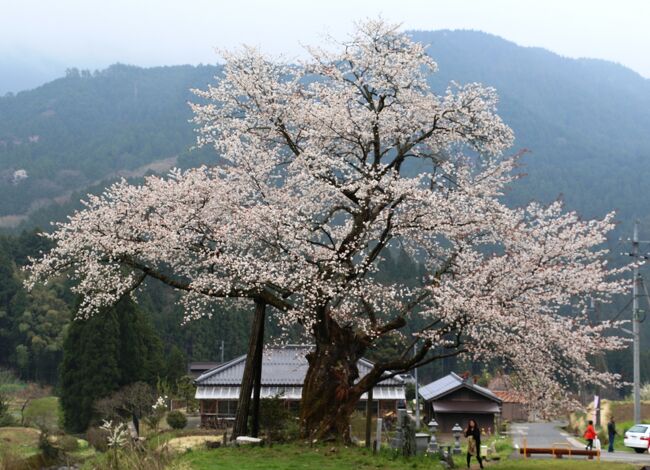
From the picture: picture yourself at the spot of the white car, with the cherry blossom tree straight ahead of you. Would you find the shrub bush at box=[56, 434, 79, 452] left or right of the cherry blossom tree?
right

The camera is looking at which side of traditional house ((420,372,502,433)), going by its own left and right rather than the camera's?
front

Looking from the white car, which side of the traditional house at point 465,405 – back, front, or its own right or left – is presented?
front

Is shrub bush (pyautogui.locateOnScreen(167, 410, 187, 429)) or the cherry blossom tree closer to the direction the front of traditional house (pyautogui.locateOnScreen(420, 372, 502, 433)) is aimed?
the cherry blossom tree

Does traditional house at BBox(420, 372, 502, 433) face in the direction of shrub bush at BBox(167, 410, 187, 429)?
no

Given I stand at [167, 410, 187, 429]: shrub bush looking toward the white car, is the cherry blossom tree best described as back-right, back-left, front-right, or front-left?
front-right

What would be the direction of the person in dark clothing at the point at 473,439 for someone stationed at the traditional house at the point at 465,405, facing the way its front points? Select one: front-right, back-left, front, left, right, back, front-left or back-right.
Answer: front

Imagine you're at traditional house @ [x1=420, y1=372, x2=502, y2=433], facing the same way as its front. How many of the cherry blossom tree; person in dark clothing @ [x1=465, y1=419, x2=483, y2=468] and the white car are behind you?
0

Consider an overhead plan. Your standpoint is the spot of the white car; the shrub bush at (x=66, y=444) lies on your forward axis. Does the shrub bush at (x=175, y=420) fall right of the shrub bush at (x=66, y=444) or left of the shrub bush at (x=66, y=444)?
right

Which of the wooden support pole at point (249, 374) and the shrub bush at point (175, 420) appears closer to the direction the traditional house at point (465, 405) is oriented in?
the wooden support pole

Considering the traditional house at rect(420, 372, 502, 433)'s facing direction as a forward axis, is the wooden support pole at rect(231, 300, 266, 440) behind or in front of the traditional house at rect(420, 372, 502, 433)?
in front

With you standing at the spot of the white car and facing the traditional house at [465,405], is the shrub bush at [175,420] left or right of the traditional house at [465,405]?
left
